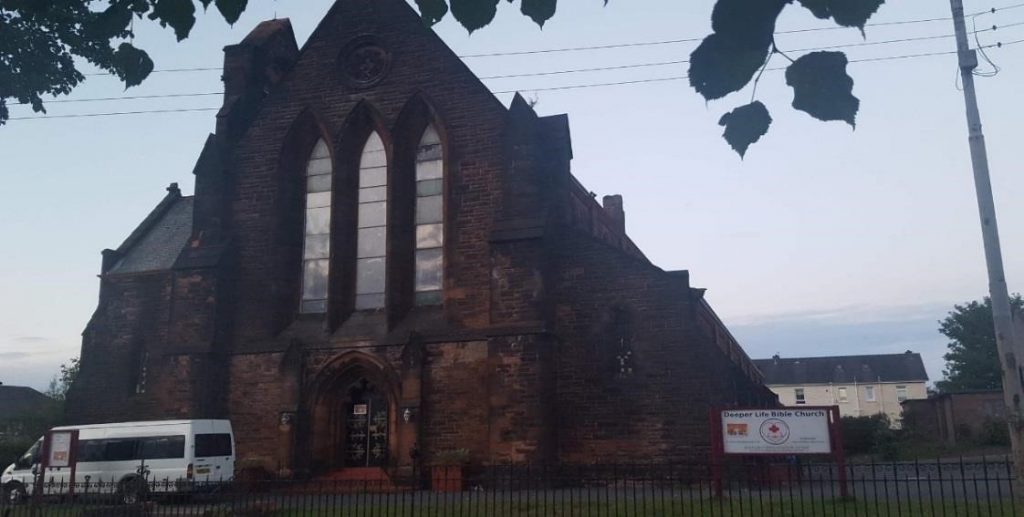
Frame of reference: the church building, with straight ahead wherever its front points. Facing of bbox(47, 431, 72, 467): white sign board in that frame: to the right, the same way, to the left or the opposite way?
the same way

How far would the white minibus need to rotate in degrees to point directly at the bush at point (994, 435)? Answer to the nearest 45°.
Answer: approximately 135° to its right

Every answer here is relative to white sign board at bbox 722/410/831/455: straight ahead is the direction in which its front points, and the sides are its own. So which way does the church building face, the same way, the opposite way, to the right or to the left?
the same way

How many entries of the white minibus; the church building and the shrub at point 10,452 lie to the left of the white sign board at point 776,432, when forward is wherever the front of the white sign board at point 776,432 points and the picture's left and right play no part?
0

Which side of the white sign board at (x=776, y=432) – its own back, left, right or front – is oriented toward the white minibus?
right

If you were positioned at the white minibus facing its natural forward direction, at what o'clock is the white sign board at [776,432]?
The white sign board is roughly at 6 o'clock from the white minibus.

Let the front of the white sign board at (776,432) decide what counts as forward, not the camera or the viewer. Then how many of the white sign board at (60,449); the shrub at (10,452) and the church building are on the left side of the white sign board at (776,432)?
0

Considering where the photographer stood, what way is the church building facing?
facing the viewer

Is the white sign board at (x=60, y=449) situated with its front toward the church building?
no

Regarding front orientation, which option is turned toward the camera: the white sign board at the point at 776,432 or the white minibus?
the white sign board

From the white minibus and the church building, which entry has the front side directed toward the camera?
the church building

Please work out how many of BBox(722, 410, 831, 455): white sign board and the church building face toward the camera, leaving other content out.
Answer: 2

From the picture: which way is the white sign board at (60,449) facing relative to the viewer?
toward the camera

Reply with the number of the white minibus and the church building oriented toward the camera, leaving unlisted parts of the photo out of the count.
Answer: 1

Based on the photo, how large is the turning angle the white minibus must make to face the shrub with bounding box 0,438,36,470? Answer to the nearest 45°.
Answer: approximately 45° to its right

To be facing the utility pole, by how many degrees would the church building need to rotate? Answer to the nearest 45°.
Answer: approximately 45° to its left

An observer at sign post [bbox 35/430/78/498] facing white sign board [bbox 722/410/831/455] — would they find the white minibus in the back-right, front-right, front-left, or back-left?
front-left
